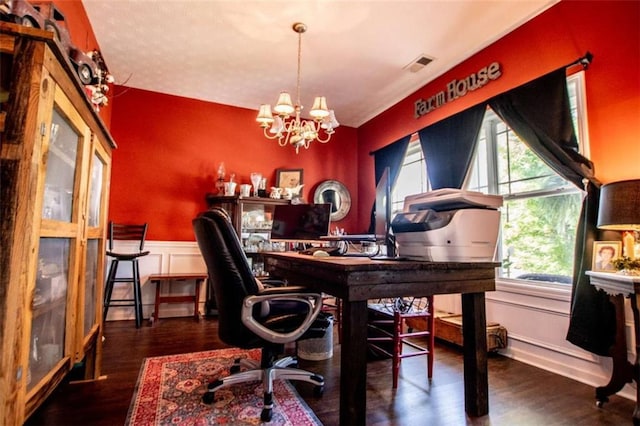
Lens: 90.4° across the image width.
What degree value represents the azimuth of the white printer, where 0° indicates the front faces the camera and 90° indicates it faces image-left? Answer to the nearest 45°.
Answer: approximately 45°

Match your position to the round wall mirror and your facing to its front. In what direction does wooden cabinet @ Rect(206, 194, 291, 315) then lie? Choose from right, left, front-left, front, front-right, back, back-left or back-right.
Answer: front-right

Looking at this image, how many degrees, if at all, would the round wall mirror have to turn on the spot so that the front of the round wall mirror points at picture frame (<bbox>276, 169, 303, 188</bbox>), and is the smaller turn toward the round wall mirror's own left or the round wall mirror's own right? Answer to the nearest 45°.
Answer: approximately 45° to the round wall mirror's own right

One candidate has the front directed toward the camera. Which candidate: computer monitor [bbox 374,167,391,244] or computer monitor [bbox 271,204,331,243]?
computer monitor [bbox 271,204,331,243]

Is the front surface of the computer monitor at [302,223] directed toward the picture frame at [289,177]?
no

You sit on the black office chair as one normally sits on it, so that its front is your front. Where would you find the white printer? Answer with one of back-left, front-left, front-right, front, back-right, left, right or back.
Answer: front

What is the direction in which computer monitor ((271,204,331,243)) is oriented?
toward the camera

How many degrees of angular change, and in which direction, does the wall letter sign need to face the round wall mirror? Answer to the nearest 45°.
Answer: approximately 90° to its right

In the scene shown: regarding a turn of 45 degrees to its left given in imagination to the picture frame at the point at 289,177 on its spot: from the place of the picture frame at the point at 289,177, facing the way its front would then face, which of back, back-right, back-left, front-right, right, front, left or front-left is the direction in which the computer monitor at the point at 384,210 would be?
front-right

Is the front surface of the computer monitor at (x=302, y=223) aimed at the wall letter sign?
no

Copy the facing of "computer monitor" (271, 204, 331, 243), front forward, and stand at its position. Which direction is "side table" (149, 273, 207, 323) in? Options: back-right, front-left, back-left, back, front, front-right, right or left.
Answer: back-right

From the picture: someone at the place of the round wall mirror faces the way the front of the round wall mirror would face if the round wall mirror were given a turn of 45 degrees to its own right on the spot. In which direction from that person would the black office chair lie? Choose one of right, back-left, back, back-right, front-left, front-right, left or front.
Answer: front-left

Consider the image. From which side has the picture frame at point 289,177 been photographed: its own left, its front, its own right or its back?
front

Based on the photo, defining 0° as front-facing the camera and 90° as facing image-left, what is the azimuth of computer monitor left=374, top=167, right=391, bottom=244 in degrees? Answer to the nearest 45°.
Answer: approximately 90°

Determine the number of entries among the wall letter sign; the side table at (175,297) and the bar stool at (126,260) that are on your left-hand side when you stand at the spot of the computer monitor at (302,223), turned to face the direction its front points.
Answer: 1

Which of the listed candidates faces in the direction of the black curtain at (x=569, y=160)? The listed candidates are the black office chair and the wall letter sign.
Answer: the black office chair
